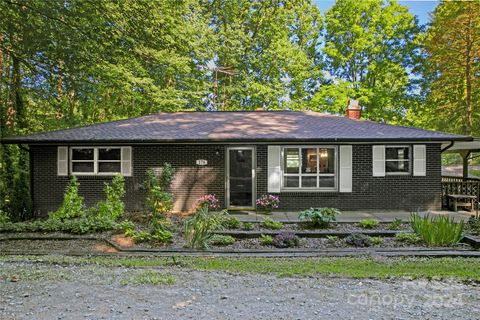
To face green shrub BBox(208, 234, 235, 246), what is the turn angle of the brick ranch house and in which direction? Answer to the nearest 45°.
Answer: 0° — it already faces it

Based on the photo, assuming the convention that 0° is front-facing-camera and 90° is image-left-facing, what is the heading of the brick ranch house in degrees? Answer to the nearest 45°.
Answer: approximately 0°

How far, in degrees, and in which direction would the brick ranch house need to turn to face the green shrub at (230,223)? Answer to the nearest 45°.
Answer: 0° — it already faces it

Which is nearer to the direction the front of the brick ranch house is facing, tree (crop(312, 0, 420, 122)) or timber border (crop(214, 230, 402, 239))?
the timber border

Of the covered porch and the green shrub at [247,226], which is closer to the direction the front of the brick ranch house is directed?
the green shrub

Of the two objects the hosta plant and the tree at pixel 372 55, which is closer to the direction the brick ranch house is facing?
the hosta plant

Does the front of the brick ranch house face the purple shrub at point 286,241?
yes

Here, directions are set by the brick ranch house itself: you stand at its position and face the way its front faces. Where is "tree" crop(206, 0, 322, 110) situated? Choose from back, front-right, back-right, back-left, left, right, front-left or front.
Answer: back

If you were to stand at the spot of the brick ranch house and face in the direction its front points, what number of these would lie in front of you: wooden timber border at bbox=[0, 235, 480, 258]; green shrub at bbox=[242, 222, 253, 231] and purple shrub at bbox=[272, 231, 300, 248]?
3

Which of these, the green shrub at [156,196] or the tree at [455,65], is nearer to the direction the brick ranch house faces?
the green shrub
